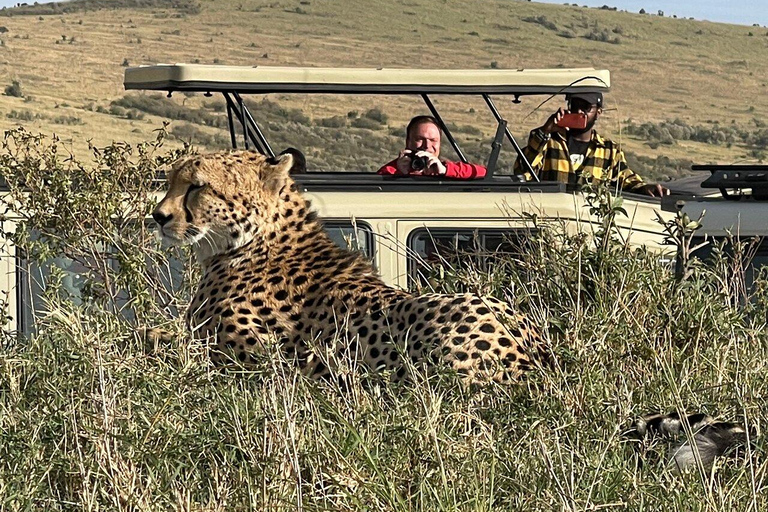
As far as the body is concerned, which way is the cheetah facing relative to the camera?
to the viewer's left

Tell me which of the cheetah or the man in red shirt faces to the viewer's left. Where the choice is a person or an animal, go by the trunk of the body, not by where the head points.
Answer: the cheetah

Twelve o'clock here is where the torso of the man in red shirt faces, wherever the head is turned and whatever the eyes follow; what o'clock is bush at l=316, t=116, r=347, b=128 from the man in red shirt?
The bush is roughly at 6 o'clock from the man in red shirt.

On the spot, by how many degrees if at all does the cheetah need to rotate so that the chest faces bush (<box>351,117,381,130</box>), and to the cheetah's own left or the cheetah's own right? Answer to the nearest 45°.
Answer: approximately 90° to the cheetah's own right

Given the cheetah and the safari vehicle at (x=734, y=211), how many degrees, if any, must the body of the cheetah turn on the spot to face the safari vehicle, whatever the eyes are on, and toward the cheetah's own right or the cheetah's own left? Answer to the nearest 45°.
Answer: approximately 135° to the cheetah's own right

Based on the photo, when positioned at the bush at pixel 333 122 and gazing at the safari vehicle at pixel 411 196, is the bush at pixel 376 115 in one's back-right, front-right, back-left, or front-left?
back-left

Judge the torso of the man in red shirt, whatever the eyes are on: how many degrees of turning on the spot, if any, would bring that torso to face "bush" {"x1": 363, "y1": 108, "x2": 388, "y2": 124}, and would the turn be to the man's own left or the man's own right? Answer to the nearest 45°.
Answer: approximately 180°

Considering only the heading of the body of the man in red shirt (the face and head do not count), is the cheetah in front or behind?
in front

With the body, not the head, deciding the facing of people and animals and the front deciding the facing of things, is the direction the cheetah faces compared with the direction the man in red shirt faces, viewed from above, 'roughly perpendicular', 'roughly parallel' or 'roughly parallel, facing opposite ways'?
roughly perpendicular

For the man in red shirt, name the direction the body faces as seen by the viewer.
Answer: toward the camera

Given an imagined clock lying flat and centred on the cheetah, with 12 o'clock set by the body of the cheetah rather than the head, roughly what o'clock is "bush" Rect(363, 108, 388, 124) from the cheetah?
The bush is roughly at 3 o'clock from the cheetah.
